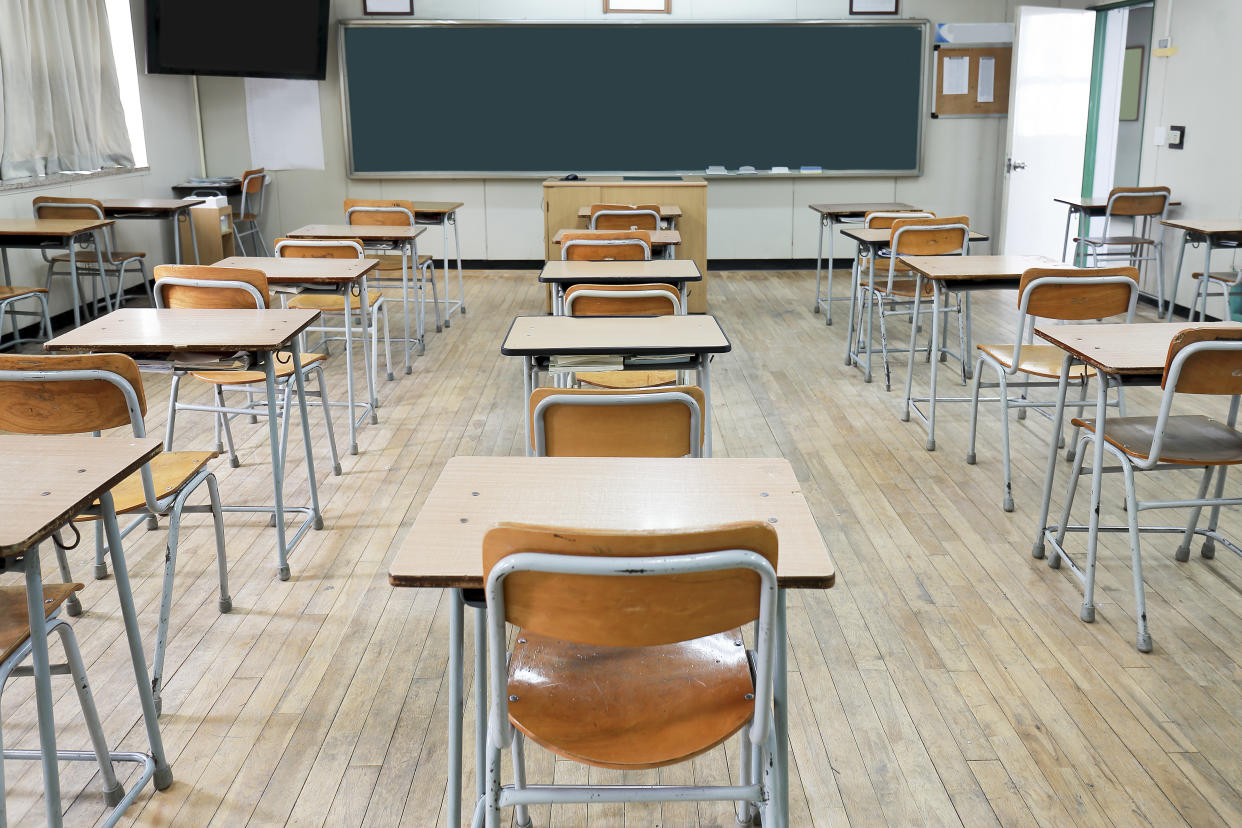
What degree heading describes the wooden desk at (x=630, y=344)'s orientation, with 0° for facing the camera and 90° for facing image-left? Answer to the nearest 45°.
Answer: approximately 0°

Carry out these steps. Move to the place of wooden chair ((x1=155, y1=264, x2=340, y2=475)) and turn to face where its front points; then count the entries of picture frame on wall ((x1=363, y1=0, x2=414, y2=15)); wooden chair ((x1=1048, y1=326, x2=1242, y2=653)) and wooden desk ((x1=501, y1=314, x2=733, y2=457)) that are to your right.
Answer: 2

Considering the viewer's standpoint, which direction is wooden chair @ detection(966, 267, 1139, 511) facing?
facing away from the viewer and to the left of the viewer

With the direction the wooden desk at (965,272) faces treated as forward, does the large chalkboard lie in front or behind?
behind

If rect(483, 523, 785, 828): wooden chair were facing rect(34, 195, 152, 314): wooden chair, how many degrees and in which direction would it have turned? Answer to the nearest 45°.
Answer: approximately 45° to its left

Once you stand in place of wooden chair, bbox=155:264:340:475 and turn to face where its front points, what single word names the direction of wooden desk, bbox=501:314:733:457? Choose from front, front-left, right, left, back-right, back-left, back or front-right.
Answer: right

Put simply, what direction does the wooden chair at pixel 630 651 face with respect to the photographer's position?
facing away from the viewer

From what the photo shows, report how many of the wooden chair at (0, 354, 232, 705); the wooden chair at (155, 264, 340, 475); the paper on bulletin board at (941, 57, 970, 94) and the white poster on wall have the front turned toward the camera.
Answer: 2

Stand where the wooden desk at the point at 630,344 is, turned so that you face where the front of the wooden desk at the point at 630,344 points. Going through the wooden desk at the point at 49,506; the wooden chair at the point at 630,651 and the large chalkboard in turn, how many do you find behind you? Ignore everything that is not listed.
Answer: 1

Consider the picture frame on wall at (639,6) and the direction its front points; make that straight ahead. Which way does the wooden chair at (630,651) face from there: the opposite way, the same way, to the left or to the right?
the opposite way

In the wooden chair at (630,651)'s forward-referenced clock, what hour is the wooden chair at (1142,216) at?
the wooden chair at (1142,216) is roughly at 1 o'clock from the wooden chair at (630,651).
